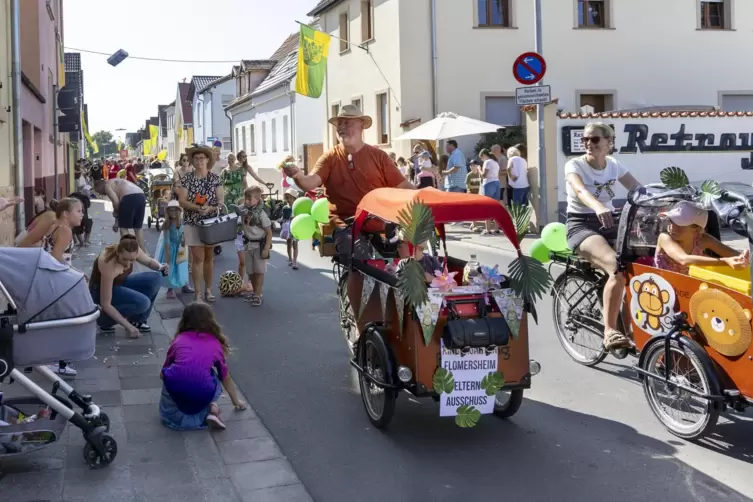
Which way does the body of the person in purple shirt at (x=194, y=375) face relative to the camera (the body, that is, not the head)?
away from the camera

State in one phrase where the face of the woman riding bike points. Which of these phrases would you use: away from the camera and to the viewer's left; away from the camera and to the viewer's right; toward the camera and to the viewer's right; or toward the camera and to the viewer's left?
toward the camera and to the viewer's left

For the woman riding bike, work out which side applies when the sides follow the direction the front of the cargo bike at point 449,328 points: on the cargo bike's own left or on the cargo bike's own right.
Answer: on the cargo bike's own left

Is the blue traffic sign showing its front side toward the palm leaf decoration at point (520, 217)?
yes

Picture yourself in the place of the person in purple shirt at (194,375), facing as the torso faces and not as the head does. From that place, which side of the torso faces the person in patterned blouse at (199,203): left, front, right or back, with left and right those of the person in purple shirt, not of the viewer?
front

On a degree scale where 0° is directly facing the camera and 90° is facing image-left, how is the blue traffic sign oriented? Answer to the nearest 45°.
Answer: approximately 0°

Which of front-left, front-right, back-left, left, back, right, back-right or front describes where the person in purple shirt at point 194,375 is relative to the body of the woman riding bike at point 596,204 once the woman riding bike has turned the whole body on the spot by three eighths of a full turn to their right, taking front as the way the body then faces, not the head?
front-left
